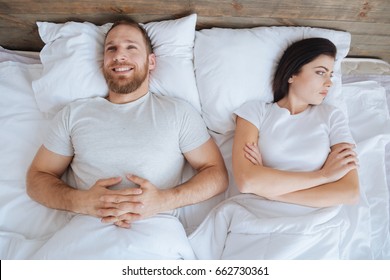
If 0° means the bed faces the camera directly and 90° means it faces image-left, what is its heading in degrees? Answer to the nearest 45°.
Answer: approximately 0°
